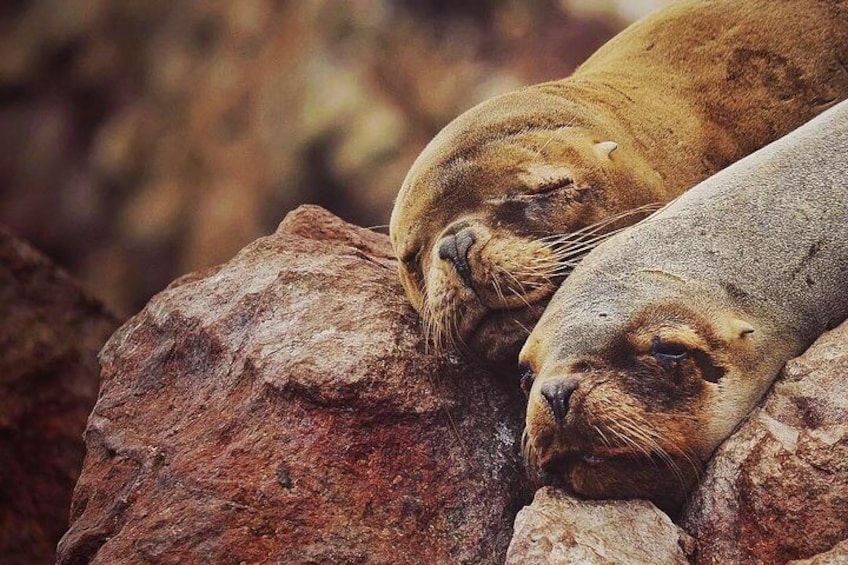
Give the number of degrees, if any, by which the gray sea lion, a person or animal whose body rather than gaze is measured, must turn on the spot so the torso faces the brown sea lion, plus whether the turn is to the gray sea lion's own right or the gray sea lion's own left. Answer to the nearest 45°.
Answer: approximately 135° to the gray sea lion's own right

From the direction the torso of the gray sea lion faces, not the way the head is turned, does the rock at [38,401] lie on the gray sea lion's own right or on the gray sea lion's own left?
on the gray sea lion's own right

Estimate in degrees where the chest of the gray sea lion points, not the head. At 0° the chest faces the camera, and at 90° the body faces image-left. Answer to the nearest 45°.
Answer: approximately 45°
